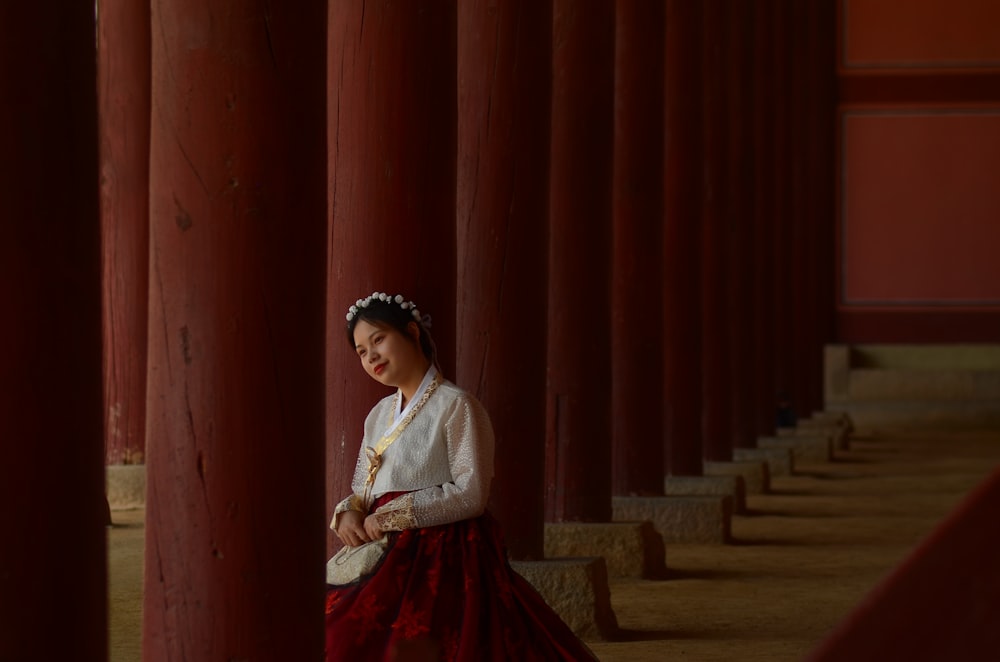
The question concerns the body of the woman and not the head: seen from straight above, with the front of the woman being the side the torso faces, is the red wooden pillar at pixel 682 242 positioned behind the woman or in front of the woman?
behind

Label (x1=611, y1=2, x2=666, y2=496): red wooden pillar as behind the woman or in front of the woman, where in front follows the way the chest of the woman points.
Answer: behind

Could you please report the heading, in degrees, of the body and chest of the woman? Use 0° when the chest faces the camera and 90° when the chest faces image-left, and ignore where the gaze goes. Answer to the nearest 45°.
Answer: approximately 45°

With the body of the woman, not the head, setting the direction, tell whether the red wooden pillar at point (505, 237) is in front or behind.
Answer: behind

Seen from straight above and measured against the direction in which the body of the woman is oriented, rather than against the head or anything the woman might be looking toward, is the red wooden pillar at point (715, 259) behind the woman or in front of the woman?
behind
